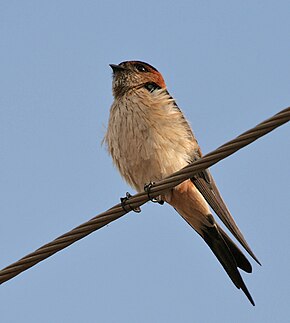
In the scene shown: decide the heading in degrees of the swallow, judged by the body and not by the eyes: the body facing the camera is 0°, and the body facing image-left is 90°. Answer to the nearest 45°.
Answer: approximately 45°
